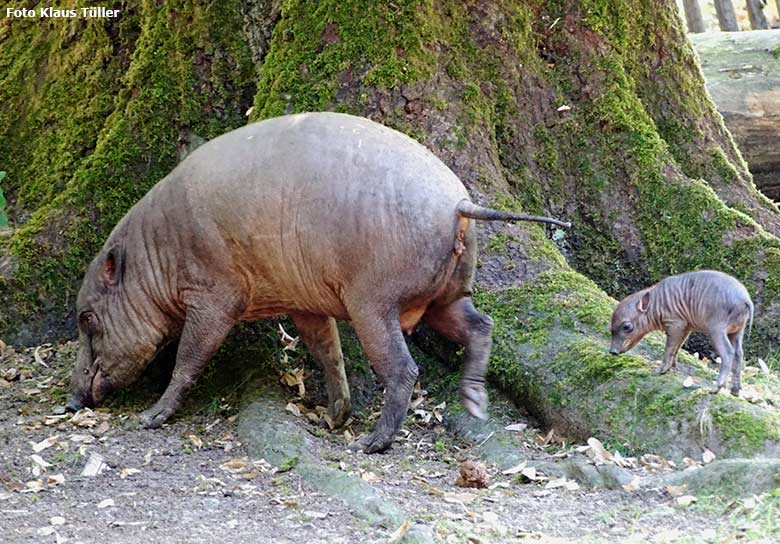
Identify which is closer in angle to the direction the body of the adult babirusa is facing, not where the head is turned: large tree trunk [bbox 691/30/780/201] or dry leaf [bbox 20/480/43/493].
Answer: the dry leaf

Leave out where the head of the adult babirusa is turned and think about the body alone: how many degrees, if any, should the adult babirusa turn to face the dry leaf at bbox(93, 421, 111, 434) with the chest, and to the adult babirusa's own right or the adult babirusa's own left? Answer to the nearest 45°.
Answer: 0° — it already faces it

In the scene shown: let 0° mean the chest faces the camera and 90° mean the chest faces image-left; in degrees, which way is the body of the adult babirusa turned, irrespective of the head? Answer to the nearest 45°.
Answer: approximately 90°

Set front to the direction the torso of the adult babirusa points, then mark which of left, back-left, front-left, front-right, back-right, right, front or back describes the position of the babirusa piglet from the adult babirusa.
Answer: back

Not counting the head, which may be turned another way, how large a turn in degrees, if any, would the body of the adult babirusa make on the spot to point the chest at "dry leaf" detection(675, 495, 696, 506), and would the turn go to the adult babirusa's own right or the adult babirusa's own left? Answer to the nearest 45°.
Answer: approximately 135° to the adult babirusa's own left

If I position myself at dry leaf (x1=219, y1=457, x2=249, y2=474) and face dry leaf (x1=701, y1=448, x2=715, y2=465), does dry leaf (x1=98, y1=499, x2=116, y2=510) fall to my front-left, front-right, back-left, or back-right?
back-right

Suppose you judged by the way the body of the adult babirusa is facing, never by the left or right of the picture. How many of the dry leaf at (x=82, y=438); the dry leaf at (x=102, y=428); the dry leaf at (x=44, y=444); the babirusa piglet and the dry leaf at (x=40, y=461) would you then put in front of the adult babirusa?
4

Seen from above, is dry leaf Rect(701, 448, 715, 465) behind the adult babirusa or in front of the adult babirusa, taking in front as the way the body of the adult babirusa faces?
behind
